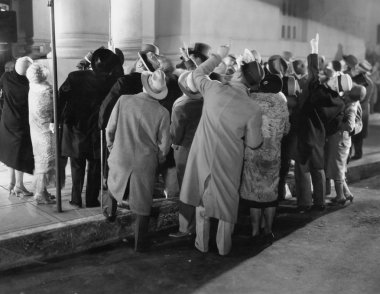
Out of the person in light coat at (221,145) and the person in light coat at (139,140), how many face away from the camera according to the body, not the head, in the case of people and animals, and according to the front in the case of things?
2

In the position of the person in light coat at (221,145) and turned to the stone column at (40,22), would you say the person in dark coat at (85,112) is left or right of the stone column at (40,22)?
left

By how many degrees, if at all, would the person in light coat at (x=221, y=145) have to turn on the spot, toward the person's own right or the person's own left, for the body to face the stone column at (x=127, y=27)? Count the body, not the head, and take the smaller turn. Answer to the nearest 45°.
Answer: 0° — they already face it

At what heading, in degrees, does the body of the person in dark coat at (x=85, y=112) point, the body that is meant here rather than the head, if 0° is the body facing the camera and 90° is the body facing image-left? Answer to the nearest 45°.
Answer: approximately 225°

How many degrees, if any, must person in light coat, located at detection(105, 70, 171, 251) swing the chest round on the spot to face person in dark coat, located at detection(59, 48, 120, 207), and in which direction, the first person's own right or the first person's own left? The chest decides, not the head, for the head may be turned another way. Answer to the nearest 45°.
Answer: approximately 45° to the first person's own left

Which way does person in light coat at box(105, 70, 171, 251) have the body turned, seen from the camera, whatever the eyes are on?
away from the camera

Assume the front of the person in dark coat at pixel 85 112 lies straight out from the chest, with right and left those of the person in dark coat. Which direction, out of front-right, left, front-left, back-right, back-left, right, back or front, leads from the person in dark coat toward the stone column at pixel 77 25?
front-left

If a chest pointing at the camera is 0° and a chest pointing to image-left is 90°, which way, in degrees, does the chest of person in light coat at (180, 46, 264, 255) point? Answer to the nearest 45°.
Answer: approximately 180°

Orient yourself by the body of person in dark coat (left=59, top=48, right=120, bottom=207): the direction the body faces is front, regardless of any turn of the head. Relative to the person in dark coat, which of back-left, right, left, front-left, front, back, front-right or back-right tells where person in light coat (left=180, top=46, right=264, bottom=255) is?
right

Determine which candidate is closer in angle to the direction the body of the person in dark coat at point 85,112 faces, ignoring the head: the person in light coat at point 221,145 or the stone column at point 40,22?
the stone column

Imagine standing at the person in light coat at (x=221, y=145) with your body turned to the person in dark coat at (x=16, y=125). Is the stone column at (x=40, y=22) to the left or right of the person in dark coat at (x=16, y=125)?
right

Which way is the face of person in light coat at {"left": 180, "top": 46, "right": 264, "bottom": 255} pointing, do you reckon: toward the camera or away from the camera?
away from the camera

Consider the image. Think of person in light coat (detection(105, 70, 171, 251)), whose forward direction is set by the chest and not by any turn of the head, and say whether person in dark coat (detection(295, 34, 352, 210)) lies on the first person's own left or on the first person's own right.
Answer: on the first person's own right
